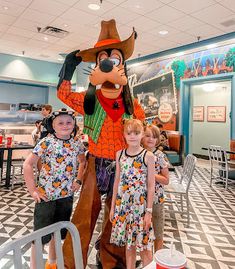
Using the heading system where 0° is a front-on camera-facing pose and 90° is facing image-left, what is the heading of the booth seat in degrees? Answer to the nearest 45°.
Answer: approximately 45°

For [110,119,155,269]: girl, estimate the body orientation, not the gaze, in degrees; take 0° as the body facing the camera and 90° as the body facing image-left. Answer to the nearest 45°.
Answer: approximately 0°

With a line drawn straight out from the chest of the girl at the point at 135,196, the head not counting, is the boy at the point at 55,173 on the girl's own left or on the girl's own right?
on the girl's own right

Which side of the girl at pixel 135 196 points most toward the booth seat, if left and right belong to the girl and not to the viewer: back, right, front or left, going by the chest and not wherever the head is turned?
back

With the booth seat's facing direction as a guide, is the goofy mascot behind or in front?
in front

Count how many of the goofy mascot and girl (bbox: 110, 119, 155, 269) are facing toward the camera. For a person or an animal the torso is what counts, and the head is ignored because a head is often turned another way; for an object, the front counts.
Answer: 2

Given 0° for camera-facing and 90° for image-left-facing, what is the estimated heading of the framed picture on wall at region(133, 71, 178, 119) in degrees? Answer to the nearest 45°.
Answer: approximately 45°

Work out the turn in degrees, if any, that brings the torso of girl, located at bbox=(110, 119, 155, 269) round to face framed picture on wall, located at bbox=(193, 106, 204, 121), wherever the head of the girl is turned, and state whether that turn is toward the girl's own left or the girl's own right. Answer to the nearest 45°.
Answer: approximately 180°

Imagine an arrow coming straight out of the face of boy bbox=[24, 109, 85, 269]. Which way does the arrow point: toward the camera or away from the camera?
toward the camera

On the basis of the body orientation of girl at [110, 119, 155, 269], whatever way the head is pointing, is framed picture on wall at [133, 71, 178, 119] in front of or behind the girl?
behind

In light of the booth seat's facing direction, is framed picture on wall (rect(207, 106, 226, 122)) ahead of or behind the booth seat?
behind

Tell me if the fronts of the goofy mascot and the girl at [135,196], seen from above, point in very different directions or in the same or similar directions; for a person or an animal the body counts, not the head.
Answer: same or similar directions

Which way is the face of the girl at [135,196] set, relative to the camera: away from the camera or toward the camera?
toward the camera

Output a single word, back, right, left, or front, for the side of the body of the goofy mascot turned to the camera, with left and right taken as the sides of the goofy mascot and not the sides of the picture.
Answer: front
